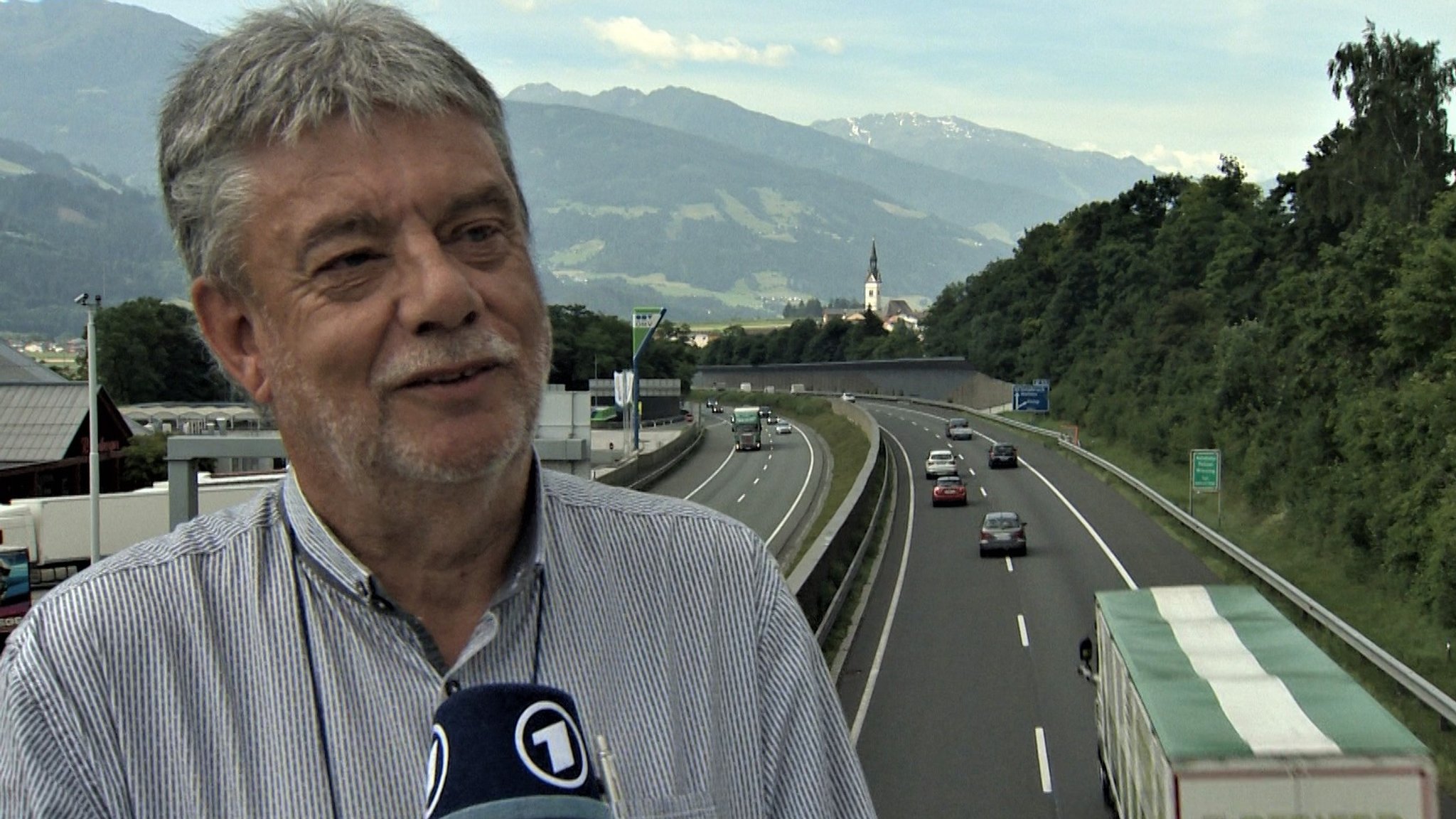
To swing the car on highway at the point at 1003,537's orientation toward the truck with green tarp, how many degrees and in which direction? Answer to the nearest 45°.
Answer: approximately 180°

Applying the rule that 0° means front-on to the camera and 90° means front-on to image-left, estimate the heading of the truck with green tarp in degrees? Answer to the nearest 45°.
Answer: approximately 180°

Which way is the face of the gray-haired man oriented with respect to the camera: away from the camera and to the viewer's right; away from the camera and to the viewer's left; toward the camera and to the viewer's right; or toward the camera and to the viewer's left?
toward the camera and to the viewer's right

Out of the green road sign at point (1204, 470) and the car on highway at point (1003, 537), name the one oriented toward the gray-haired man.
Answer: the green road sign

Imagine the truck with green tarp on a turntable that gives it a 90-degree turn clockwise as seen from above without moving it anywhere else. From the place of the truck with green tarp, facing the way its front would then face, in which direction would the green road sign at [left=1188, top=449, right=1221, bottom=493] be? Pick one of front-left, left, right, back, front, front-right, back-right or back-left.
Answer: left

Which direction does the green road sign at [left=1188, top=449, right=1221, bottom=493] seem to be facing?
toward the camera

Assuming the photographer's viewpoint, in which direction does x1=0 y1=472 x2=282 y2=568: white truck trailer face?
facing the viewer and to the left of the viewer

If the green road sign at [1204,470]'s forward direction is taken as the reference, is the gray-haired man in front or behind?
in front

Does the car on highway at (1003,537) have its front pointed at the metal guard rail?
no

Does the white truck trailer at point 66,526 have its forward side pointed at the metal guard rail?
no

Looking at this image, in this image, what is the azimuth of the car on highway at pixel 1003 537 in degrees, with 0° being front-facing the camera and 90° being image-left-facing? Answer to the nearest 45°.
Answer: approximately 180°
